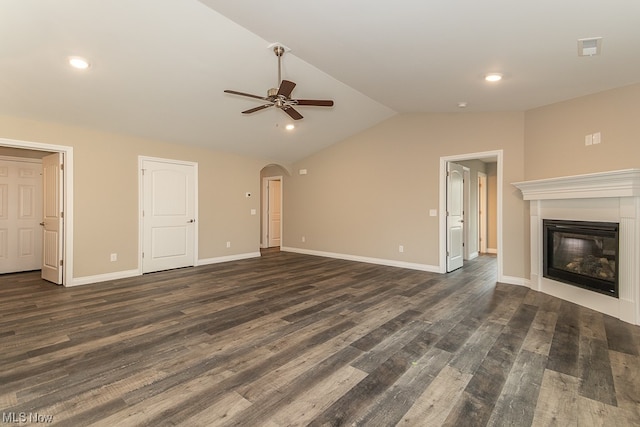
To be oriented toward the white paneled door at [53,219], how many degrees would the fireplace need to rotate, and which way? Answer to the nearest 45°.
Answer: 0° — it already faces it

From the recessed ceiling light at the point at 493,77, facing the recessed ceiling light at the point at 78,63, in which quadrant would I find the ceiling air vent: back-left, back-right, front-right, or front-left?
back-left

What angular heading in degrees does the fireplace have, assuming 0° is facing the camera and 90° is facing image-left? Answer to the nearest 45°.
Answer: approximately 45°

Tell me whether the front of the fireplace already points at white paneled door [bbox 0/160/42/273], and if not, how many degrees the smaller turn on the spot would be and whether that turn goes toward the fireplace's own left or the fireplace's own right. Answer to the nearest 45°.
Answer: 0° — it already faces it
